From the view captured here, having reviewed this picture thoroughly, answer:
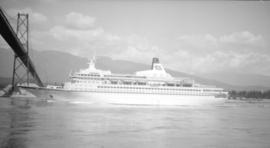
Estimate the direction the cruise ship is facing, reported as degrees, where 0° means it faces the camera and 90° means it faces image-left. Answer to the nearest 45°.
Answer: approximately 90°
